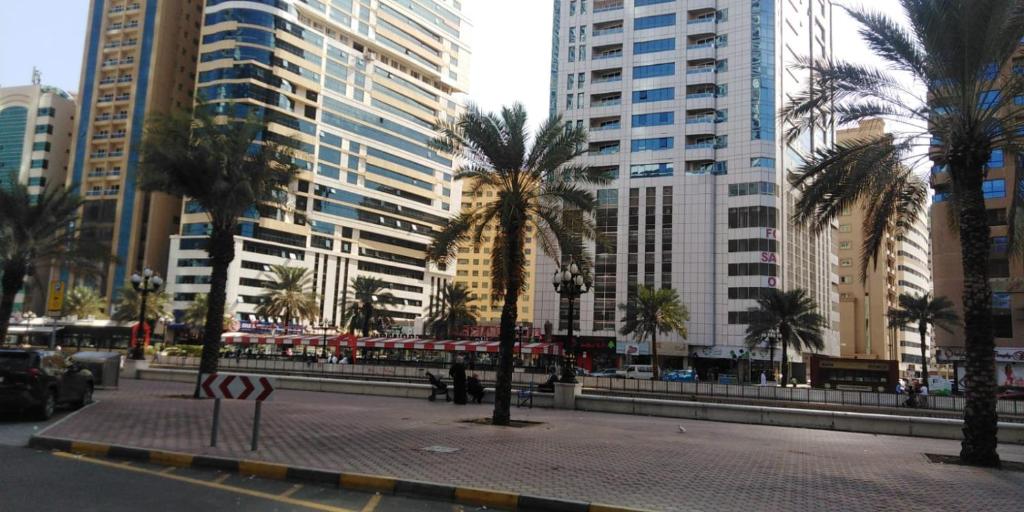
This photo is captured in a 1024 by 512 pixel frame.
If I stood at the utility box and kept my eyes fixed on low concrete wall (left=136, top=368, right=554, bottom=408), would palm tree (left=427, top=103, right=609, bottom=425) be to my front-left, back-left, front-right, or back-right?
front-right
